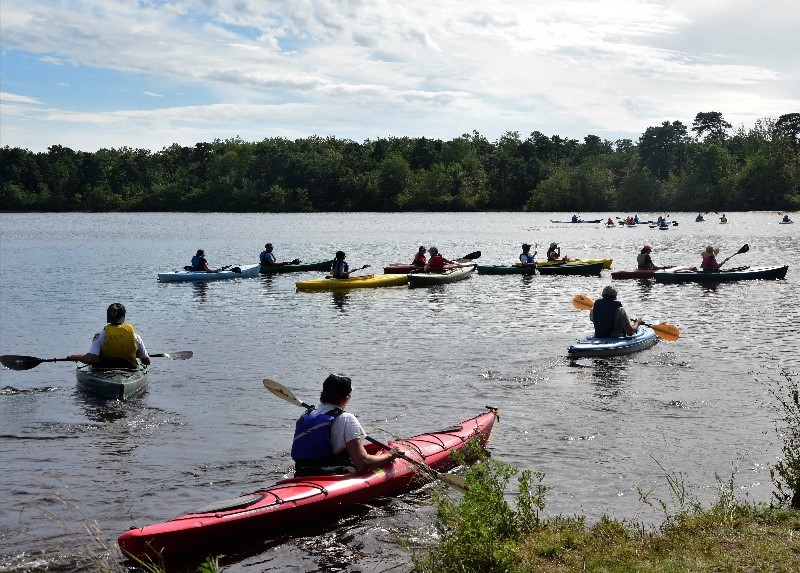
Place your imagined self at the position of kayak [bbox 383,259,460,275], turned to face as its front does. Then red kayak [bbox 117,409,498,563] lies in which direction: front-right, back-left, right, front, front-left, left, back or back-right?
right

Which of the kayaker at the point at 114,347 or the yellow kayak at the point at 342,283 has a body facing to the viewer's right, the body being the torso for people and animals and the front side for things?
the yellow kayak

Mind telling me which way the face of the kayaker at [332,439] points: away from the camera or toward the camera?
away from the camera

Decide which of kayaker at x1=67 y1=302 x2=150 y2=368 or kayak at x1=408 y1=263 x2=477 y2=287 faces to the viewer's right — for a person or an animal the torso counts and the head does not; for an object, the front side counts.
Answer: the kayak

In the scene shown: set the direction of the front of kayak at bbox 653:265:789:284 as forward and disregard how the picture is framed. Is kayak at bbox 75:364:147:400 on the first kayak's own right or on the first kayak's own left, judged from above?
on the first kayak's own right

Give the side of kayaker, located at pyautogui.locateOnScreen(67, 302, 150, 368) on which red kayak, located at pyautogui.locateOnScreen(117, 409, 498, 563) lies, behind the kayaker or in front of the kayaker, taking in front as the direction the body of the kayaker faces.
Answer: behind

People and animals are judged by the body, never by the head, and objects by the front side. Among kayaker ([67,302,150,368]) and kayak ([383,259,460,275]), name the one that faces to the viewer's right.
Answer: the kayak

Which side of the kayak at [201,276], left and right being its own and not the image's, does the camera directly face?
right

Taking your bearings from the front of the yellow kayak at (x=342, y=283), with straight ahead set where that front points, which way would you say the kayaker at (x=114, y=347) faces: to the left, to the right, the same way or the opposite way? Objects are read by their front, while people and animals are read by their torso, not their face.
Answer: to the left

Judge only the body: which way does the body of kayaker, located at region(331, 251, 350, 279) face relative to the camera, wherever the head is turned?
to the viewer's right

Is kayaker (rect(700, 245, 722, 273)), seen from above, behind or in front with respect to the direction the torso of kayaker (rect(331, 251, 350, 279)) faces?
in front

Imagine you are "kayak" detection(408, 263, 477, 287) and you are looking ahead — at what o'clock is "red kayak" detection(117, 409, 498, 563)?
The red kayak is roughly at 3 o'clock from the kayak.

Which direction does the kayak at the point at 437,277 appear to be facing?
to the viewer's right

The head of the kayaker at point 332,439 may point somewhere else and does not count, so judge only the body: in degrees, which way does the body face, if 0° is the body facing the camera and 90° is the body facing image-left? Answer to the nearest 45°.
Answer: approximately 225°

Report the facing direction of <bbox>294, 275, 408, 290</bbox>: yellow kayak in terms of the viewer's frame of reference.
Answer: facing to the right of the viewer
